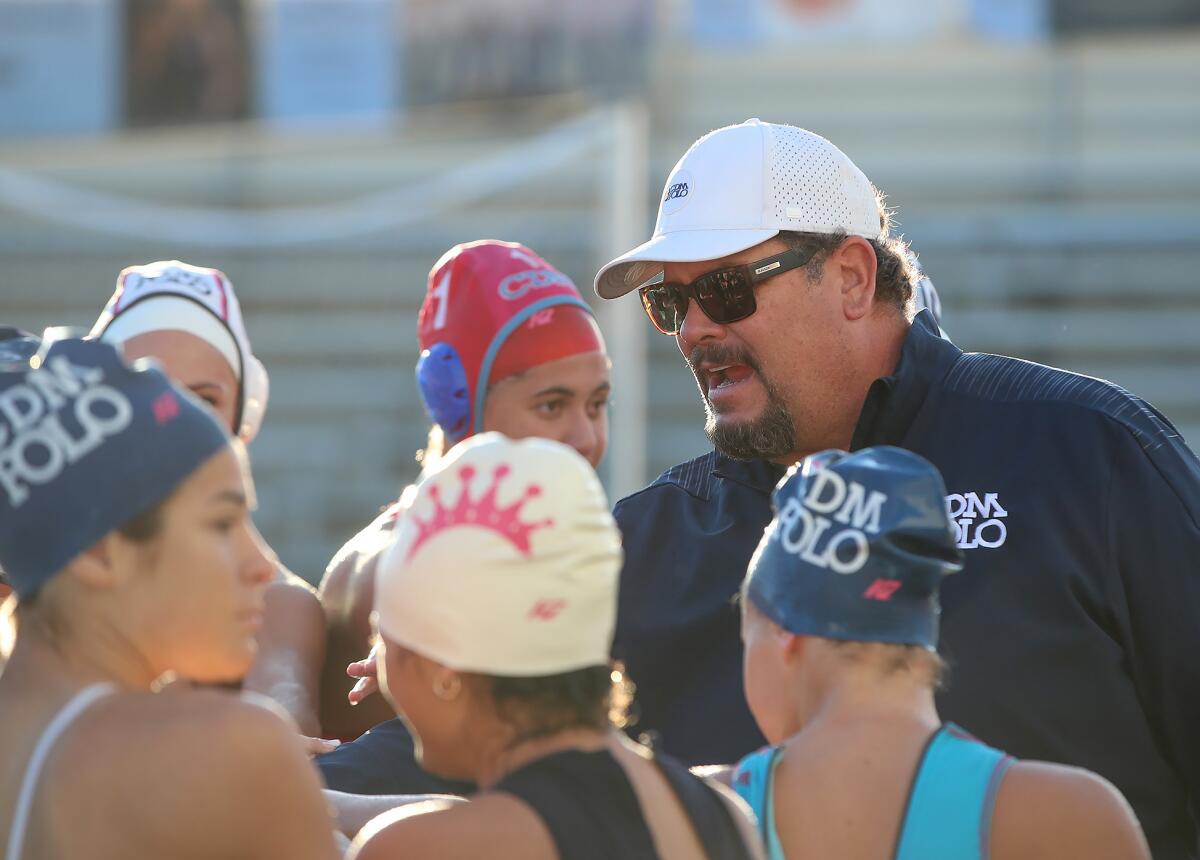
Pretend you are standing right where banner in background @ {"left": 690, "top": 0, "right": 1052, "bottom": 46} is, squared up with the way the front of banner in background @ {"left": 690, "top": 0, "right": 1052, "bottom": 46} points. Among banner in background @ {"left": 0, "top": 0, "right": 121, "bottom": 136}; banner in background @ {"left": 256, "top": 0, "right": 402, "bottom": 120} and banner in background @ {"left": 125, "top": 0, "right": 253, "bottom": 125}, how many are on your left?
0

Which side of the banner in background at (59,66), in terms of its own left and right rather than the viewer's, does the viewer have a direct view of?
front

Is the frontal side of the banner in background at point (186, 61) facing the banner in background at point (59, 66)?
no

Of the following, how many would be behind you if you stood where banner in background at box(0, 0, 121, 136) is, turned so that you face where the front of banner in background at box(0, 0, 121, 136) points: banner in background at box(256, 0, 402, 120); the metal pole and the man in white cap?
0

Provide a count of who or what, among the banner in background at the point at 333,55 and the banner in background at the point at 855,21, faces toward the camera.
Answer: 2

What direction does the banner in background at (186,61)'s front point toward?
toward the camera

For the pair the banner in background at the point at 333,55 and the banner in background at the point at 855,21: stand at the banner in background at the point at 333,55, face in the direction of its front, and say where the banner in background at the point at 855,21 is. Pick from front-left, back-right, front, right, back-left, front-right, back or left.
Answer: left

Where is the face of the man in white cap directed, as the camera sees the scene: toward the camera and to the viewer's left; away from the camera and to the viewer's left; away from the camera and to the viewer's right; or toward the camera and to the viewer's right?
toward the camera and to the viewer's left

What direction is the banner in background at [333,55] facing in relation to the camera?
toward the camera

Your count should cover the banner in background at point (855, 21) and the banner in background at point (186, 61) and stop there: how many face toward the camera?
2

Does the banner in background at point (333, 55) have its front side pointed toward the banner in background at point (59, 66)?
no

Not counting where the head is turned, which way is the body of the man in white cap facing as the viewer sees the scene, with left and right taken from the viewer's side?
facing the viewer and to the left of the viewer

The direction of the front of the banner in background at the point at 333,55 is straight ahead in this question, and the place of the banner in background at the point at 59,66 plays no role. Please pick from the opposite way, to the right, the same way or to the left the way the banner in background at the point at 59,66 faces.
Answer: the same way

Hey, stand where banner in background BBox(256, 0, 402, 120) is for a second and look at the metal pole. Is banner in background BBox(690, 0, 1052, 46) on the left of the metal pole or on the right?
left

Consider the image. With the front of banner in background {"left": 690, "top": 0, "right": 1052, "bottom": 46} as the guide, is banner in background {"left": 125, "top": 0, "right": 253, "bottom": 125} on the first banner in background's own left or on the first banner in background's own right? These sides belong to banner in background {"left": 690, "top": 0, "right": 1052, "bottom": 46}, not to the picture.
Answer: on the first banner in background's own right

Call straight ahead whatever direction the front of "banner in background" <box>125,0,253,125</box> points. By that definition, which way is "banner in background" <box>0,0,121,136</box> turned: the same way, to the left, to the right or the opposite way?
the same way

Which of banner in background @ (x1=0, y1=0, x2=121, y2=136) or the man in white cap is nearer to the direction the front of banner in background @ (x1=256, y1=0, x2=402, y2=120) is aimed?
the man in white cap

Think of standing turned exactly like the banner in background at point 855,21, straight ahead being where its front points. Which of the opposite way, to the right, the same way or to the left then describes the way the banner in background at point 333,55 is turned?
the same way
